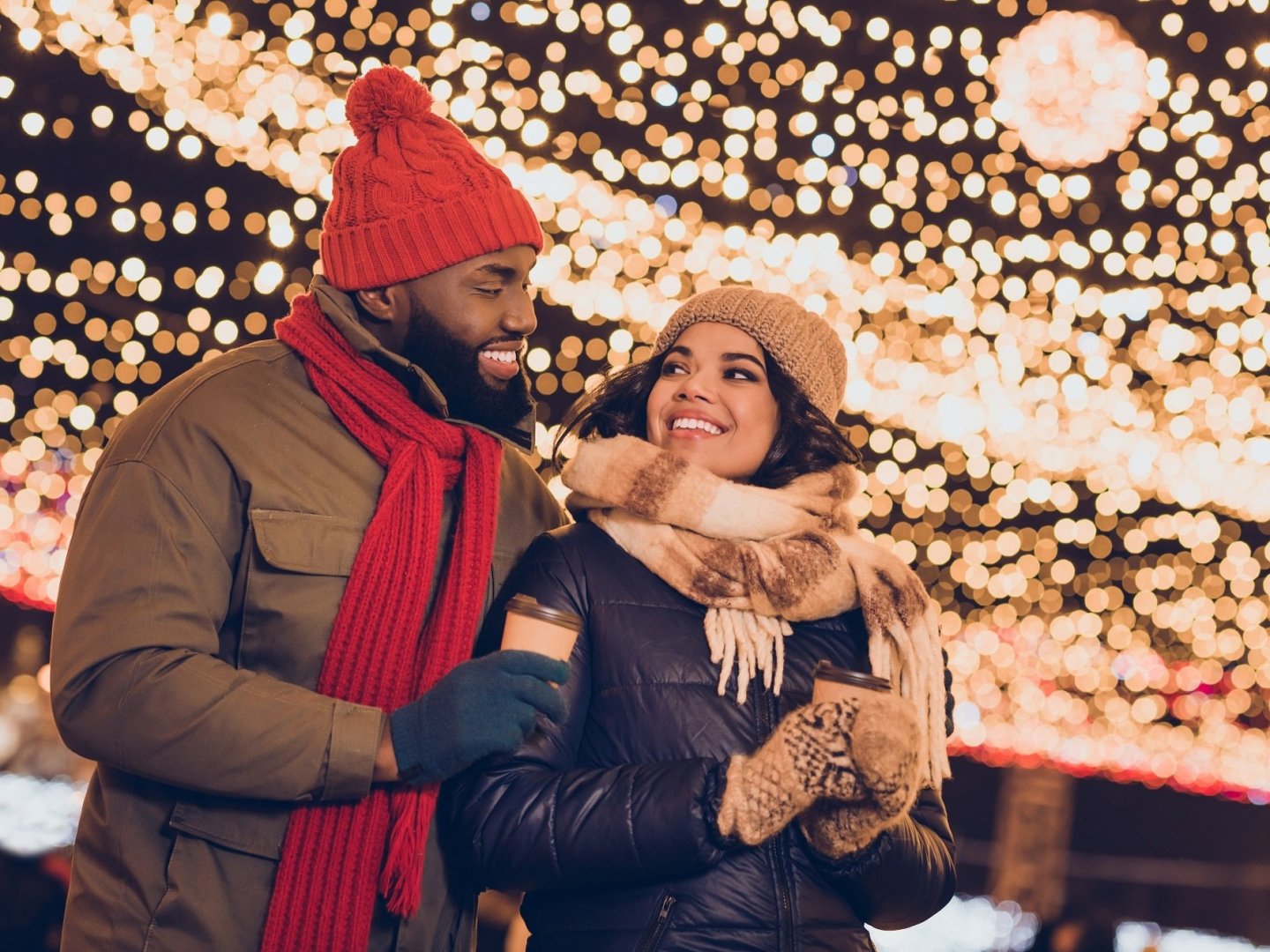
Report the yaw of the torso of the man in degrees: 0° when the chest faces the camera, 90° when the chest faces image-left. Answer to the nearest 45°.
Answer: approximately 315°

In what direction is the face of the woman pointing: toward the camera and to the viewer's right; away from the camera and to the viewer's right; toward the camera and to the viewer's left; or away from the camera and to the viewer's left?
toward the camera and to the viewer's left

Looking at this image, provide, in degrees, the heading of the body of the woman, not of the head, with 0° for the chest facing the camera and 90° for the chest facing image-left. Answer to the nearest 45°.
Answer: approximately 315°

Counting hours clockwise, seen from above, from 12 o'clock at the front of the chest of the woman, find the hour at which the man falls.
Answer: The man is roughly at 4 o'clock from the woman.

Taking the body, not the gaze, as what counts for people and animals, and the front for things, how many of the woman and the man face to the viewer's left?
0
